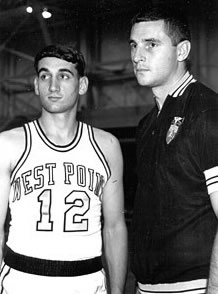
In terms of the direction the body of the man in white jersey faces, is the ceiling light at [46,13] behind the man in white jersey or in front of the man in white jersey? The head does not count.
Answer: behind

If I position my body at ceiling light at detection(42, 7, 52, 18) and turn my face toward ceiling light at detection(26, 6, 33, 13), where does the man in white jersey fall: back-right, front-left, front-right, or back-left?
back-left

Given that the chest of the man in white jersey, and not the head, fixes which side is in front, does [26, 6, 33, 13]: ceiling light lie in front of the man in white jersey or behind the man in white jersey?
behind

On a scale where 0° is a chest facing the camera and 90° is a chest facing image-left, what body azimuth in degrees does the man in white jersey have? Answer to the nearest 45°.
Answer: approximately 0°
